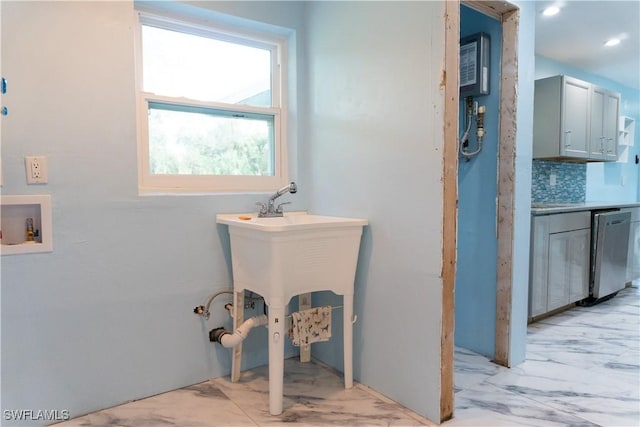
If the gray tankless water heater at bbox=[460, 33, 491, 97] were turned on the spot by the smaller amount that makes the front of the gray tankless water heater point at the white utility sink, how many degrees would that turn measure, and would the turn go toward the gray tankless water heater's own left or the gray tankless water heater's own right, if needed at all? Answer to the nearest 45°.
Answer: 0° — it already faces it

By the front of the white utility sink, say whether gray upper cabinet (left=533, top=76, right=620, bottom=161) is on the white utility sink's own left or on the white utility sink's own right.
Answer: on the white utility sink's own left

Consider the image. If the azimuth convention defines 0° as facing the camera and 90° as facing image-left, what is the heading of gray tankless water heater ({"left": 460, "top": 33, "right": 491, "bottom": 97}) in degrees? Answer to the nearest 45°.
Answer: approximately 45°

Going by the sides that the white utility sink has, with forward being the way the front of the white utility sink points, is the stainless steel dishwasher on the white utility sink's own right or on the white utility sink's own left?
on the white utility sink's own left

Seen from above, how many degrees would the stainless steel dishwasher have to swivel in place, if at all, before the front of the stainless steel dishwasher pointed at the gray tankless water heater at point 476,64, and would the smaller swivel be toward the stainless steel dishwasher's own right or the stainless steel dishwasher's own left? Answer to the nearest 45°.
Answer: approximately 45° to the stainless steel dishwasher's own right

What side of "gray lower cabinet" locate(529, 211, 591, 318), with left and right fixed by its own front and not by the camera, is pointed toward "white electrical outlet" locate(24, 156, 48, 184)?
right

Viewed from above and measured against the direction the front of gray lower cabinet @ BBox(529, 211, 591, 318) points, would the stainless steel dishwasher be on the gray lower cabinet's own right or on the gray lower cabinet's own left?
on the gray lower cabinet's own left

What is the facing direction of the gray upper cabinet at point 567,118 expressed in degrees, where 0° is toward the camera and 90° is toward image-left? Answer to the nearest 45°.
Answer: approximately 315°

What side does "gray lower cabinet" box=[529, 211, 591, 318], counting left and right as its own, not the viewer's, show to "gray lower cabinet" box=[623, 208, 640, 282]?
left

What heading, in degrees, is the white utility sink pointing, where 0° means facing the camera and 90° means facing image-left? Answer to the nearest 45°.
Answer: approximately 315°
